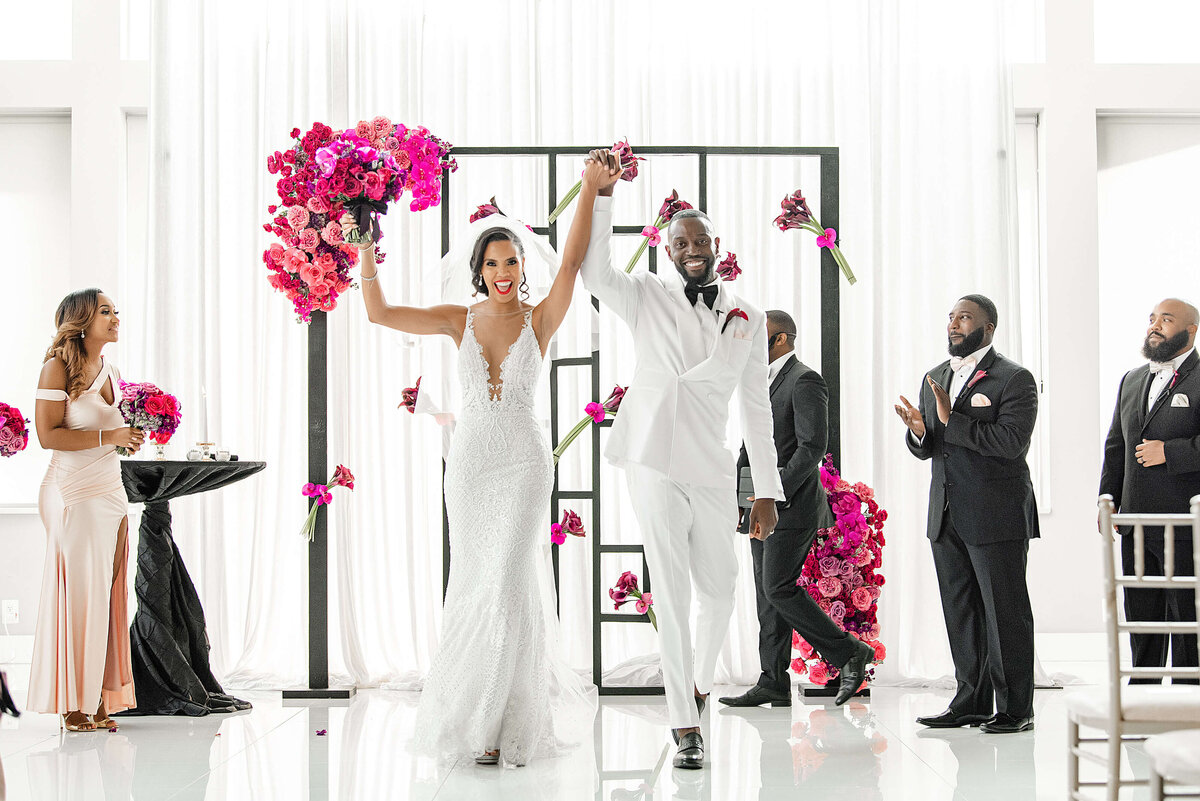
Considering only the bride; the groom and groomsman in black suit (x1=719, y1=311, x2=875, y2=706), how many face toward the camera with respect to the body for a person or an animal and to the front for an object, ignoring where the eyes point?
2

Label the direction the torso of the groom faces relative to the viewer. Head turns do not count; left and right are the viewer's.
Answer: facing the viewer

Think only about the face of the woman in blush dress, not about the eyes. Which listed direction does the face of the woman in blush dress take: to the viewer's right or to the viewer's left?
to the viewer's right

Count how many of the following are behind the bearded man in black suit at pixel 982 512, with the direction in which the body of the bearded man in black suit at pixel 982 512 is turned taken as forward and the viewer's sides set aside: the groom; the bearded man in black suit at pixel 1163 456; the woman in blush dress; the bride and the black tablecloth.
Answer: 1

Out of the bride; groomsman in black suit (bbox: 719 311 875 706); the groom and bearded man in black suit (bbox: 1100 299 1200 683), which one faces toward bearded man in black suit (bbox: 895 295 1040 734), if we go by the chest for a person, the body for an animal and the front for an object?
bearded man in black suit (bbox: 1100 299 1200 683)

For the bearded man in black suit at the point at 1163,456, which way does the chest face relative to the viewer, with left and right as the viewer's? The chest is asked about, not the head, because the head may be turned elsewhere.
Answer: facing the viewer and to the left of the viewer

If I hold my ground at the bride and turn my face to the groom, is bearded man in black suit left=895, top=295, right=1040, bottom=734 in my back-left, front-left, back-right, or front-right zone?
front-left

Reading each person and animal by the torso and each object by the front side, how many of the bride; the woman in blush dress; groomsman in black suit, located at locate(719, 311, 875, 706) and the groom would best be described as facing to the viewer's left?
1

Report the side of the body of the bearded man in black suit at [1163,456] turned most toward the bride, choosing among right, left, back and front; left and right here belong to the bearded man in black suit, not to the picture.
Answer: front

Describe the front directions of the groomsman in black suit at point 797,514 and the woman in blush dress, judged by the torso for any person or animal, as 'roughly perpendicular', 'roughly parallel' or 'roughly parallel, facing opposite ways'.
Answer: roughly parallel, facing opposite ways

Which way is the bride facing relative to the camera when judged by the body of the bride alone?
toward the camera

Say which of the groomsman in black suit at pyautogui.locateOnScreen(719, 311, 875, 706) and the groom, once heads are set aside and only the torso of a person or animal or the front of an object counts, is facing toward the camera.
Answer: the groom

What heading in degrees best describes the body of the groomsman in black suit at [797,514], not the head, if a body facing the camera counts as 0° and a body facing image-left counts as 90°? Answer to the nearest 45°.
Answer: approximately 90°

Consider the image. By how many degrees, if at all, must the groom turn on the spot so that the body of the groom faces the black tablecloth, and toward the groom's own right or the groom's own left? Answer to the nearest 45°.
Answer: approximately 90° to the groom's own right

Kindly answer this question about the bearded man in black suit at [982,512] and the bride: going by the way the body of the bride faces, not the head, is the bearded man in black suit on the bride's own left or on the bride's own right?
on the bride's own left

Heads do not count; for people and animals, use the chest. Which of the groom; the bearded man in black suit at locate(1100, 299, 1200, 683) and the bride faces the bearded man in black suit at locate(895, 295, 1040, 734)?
the bearded man in black suit at locate(1100, 299, 1200, 683)

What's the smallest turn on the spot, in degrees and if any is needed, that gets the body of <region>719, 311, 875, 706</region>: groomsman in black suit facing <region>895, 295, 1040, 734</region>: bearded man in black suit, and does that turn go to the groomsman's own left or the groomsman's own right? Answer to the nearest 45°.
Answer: approximately 135° to the groomsman's own left
